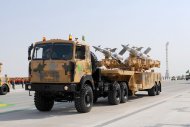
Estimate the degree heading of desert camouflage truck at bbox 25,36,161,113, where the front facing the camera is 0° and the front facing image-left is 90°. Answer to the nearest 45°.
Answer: approximately 45°

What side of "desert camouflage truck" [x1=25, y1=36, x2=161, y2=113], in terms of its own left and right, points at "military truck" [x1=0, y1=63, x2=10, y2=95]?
right
